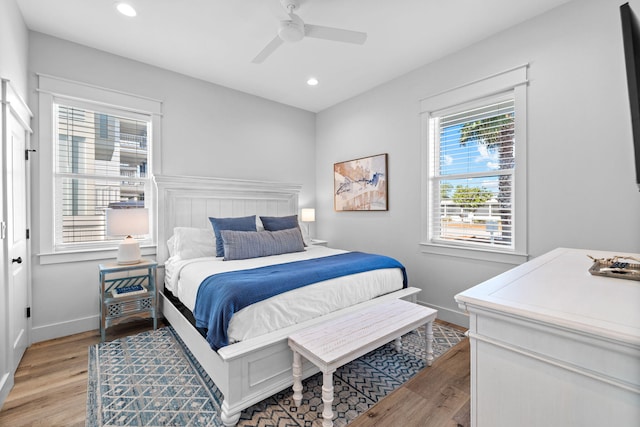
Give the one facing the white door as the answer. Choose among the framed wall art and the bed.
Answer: the framed wall art

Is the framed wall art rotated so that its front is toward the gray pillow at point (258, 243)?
yes

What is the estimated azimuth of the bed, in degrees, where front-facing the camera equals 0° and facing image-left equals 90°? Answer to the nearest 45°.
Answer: approximately 315°

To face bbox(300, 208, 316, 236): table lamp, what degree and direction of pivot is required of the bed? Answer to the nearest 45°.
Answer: approximately 135° to its left

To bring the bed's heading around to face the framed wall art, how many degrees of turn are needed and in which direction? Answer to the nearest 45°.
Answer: approximately 90° to its left

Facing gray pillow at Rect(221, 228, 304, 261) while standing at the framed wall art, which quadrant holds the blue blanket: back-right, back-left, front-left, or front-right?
front-left

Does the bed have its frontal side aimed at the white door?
no

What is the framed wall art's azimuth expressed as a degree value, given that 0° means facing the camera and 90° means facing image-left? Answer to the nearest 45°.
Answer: approximately 45°

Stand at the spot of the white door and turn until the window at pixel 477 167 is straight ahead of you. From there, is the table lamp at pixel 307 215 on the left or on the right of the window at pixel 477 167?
left

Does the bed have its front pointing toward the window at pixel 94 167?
no

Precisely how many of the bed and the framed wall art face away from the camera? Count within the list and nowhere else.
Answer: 0

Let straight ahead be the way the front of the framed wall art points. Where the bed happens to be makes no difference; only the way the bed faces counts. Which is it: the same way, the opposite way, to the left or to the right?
to the left

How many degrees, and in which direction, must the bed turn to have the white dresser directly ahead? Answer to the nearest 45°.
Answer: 0° — it already faces it

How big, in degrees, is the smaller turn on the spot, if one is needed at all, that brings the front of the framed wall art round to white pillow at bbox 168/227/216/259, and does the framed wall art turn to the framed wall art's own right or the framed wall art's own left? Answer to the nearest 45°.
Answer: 0° — it already faces it

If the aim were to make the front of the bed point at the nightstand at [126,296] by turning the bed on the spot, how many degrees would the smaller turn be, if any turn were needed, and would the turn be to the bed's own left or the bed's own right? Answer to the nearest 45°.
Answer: approximately 135° to the bed's own right
